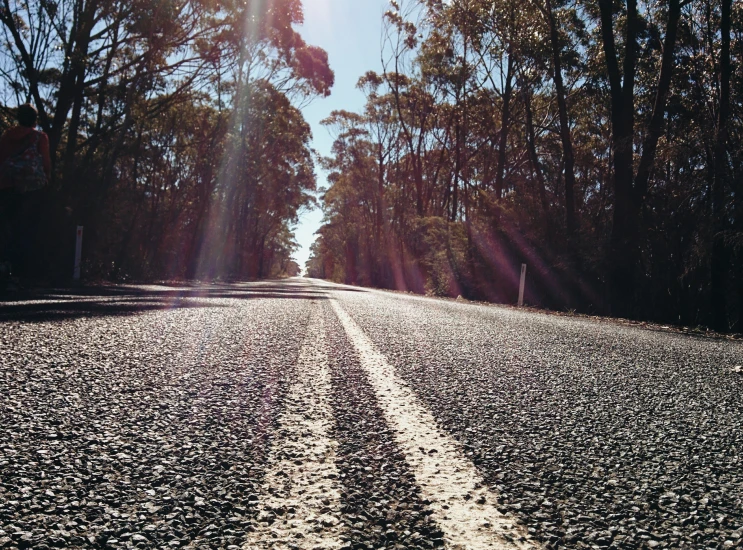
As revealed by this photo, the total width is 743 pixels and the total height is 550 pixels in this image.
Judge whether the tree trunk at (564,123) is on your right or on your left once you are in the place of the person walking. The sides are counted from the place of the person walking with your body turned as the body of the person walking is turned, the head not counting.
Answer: on your right

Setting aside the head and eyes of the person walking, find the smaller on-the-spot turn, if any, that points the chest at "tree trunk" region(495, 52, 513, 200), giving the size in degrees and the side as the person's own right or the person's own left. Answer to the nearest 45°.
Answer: approximately 45° to the person's own right

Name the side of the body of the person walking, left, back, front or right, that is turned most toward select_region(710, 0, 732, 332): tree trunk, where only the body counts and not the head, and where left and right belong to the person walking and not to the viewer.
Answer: right

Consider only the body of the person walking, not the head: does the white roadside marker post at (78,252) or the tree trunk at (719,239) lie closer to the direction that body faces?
the white roadside marker post

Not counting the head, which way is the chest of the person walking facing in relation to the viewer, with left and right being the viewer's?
facing away from the viewer
